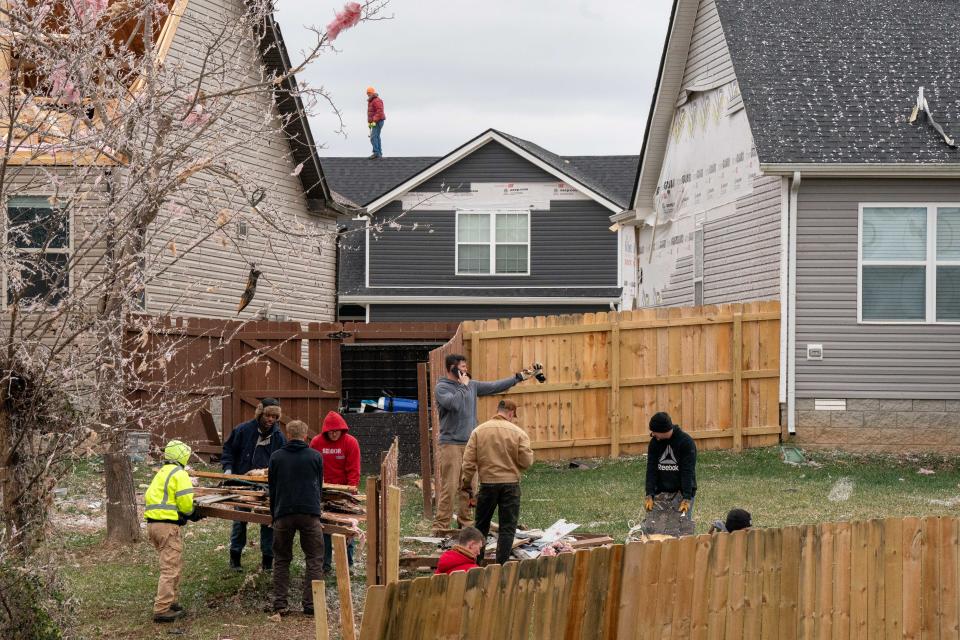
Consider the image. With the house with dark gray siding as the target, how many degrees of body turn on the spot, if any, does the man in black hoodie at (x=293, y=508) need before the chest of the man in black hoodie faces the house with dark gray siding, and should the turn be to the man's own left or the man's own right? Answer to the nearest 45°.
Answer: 0° — they already face it

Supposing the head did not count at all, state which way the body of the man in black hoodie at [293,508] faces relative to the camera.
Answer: away from the camera

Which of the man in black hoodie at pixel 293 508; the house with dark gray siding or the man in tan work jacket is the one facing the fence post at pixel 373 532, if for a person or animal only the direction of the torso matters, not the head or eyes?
the house with dark gray siding

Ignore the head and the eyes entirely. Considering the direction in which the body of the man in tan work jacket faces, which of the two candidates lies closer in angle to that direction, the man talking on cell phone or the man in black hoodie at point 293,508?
the man talking on cell phone

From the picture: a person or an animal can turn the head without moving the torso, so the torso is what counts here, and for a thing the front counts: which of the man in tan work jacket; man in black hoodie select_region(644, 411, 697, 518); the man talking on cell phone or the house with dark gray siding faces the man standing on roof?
the man in tan work jacket

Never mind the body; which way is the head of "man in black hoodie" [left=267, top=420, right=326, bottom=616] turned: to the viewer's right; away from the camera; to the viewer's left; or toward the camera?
away from the camera

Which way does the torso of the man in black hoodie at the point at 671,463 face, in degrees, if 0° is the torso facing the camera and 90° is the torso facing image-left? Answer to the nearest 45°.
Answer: approximately 45°

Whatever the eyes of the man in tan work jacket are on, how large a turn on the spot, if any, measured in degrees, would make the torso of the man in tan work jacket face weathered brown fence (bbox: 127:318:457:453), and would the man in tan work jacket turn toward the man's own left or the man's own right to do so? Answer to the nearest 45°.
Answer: approximately 45° to the man's own left

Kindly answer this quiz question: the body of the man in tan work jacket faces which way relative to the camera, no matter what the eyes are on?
away from the camera
